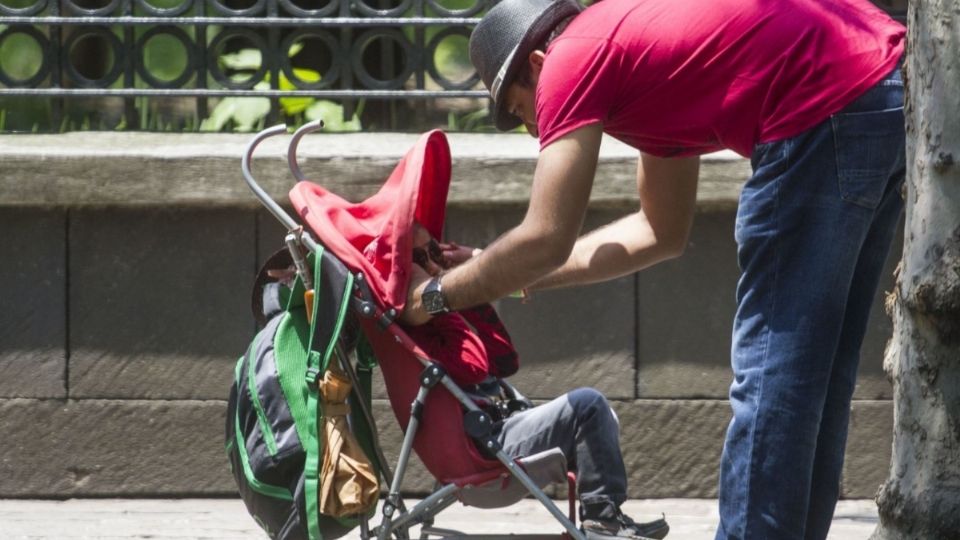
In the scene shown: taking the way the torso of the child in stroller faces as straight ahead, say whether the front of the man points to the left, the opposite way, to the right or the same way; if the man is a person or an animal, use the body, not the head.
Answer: the opposite way

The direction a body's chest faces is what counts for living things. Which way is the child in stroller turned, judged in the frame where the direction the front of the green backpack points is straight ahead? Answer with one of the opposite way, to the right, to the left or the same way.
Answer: the opposite way

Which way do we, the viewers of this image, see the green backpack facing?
facing to the left of the viewer

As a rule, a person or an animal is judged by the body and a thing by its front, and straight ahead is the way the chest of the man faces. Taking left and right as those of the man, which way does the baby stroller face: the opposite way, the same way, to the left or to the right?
the opposite way

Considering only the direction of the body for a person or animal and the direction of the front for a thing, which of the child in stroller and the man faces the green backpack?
the man

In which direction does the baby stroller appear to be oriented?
to the viewer's right

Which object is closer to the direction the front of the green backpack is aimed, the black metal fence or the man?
the black metal fence

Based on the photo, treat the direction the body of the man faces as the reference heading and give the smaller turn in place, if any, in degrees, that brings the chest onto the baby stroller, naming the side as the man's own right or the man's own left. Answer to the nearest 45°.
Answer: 0° — they already face it

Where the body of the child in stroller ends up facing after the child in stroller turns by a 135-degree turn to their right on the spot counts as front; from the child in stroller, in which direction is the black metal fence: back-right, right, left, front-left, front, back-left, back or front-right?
right

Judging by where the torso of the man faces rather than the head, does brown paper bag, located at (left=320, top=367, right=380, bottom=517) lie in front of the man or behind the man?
in front

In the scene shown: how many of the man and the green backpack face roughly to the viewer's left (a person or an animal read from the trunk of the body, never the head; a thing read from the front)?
2

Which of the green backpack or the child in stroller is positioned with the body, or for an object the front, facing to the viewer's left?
the green backpack

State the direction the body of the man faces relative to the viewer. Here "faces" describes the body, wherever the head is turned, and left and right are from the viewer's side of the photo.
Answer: facing to the left of the viewer

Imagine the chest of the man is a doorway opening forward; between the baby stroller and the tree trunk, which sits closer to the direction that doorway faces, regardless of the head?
the baby stroller

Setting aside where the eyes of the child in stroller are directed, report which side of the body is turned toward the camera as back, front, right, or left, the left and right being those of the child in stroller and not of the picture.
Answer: right

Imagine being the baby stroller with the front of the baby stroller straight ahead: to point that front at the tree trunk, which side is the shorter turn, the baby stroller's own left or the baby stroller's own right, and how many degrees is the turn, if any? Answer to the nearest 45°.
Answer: approximately 45° to the baby stroller's own right
